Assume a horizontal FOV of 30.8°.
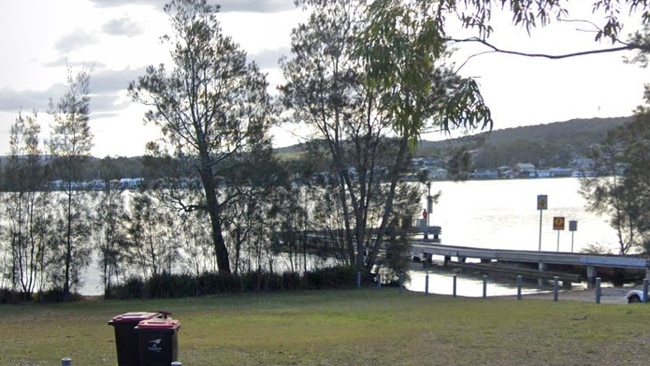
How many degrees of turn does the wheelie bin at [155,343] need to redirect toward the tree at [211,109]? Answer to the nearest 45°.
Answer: approximately 180°

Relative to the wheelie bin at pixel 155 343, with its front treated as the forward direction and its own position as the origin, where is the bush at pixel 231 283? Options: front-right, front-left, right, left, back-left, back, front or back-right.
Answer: back

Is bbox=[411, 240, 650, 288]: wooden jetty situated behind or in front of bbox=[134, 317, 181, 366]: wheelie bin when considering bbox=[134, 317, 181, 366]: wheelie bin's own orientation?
behind

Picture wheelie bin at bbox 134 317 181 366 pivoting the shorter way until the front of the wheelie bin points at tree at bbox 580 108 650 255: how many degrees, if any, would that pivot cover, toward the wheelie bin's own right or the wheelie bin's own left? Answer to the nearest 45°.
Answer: approximately 135° to the wheelie bin's own left

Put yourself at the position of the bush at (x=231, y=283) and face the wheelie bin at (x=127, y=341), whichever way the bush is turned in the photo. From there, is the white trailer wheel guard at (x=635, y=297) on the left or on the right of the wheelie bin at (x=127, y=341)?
left

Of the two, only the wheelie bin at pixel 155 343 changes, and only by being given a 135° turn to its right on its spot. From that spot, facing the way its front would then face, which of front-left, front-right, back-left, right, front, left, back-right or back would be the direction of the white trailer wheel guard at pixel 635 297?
right

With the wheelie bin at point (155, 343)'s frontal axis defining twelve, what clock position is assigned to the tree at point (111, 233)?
The tree is roughly at 6 o'clock from the wheelie bin.

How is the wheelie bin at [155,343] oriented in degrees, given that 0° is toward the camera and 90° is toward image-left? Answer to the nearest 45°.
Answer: approximately 0°

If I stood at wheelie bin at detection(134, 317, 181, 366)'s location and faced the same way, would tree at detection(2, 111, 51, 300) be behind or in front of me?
behind

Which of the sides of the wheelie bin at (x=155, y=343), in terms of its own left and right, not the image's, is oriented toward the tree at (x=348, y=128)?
back

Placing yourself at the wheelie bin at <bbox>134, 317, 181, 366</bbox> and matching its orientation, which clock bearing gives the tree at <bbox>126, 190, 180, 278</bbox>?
The tree is roughly at 6 o'clock from the wheelie bin.
